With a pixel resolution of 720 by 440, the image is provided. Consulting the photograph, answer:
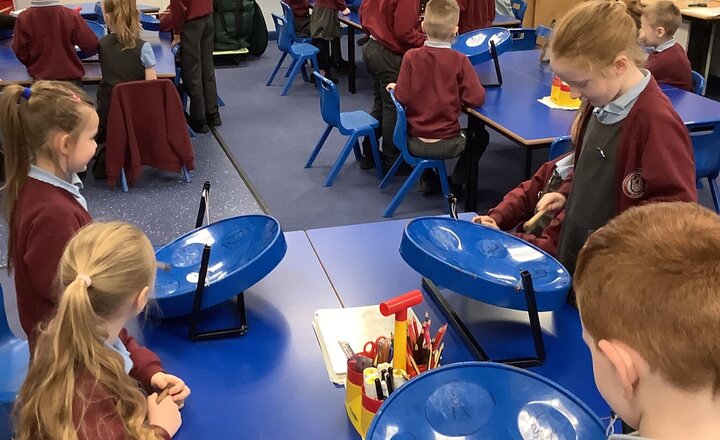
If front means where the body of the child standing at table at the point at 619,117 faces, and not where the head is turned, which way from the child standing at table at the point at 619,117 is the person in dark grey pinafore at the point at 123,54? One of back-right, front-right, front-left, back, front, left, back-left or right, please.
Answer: right

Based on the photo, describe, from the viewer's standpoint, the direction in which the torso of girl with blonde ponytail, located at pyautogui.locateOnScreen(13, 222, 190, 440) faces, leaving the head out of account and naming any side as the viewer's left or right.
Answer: facing away from the viewer and to the right of the viewer

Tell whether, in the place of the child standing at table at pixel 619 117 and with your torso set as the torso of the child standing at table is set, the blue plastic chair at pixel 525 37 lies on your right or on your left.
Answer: on your right

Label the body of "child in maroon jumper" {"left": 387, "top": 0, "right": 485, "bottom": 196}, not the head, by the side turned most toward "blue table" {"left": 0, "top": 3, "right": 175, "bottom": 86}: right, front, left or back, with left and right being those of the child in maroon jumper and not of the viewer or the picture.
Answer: left

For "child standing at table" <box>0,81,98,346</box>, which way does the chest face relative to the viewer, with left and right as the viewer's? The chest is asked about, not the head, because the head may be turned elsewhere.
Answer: facing to the right of the viewer

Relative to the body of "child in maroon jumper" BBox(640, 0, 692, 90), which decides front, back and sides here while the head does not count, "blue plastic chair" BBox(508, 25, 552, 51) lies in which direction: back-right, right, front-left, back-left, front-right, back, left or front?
front-right

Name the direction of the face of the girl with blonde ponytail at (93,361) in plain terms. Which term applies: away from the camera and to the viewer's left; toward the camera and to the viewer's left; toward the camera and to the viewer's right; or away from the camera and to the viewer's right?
away from the camera and to the viewer's right

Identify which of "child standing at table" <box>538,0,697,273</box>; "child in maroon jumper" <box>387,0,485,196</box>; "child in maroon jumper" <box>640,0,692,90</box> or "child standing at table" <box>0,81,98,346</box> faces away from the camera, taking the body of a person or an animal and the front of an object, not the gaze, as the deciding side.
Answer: "child in maroon jumper" <box>387,0,485,196</box>

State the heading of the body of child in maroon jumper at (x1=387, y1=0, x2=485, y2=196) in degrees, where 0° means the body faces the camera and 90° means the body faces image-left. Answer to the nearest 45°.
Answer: approximately 180°

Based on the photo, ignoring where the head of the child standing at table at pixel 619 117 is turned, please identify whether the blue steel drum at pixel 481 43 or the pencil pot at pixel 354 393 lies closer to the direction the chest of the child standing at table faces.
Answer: the pencil pot
